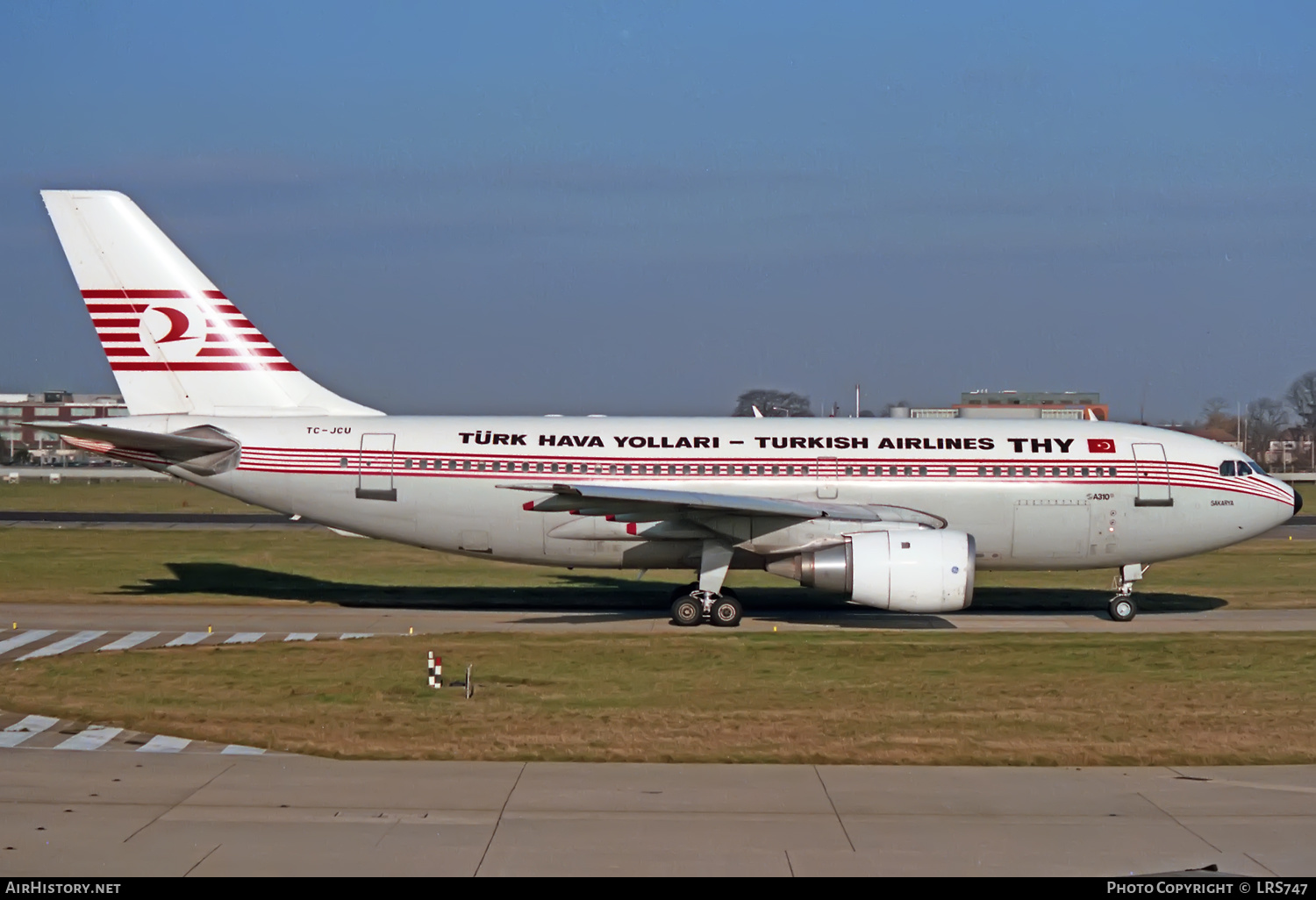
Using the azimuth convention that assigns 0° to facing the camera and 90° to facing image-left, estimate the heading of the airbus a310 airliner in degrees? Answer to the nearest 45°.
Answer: approximately 270°
